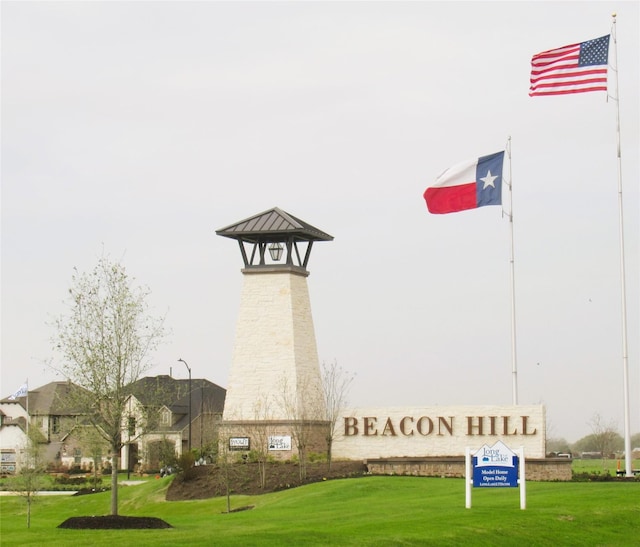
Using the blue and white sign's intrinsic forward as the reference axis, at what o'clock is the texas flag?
The texas flag is roughly at 6 o'clock from the blue and white sign.

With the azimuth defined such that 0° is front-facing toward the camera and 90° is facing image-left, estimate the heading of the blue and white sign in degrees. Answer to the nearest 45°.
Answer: approximately 0°
